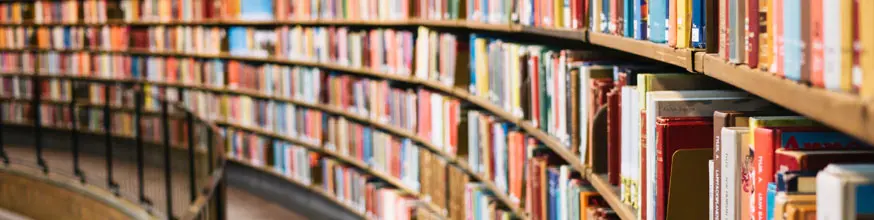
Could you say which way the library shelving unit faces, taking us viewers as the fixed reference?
facing the viewer and to the left of the viewer
